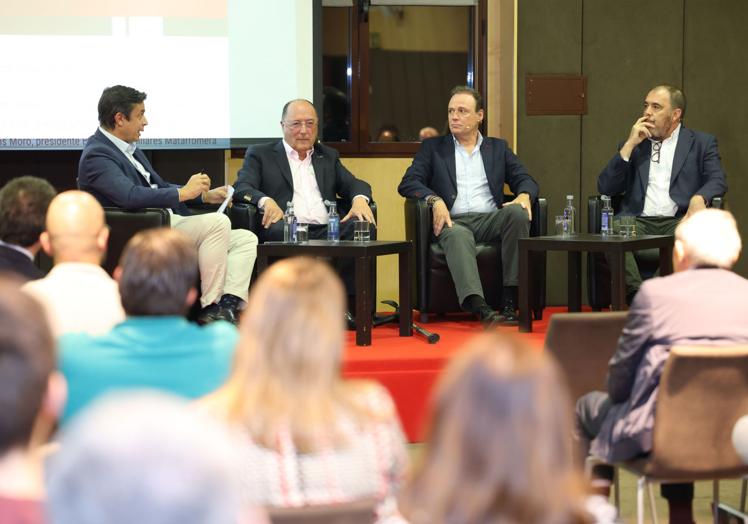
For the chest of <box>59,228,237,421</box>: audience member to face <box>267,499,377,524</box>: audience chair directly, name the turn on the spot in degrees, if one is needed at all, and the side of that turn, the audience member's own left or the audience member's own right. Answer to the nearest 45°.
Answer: approximately 180°

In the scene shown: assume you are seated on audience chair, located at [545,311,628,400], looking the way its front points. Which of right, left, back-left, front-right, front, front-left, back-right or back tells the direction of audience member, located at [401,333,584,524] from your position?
back

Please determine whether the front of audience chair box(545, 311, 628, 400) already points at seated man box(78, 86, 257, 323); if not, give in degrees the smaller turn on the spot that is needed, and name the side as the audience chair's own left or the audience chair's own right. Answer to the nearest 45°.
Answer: approximately 45° to the audience chair's own left

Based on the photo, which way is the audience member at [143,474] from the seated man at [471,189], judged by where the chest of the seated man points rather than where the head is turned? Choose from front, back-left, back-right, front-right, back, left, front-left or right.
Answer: front

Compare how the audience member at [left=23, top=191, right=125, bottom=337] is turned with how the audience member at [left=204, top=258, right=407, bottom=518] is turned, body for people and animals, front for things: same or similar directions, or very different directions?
same or similar directions

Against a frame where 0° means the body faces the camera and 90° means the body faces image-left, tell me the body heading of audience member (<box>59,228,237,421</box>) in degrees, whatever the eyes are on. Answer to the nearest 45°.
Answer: approximately 180°

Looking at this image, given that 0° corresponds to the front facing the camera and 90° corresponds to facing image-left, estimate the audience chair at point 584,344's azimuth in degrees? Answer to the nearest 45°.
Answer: approximately 180°

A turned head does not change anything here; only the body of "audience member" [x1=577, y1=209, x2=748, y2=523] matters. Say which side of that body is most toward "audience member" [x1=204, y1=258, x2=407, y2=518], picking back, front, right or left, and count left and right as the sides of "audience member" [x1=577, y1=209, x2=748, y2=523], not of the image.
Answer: left

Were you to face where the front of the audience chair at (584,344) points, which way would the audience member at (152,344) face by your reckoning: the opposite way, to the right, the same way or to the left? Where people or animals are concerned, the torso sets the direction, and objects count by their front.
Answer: the same way

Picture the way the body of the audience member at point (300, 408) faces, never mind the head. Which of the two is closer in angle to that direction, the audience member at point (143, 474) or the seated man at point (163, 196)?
the seated man

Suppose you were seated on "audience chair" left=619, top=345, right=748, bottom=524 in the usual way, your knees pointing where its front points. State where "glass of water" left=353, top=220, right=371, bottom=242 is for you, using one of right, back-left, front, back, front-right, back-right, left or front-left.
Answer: front

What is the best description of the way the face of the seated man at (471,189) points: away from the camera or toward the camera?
toward the camera

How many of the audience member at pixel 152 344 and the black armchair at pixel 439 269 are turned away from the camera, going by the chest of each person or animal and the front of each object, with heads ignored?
1

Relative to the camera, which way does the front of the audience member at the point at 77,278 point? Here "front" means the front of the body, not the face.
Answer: away from the camera

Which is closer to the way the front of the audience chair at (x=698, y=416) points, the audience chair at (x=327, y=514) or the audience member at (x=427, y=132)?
the audience member

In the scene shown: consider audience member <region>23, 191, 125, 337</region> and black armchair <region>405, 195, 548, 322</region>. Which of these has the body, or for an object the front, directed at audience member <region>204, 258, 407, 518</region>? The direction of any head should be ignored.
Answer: the black armchair

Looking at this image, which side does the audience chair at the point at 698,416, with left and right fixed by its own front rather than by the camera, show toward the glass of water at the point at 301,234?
front

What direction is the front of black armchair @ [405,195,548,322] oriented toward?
toward the camera

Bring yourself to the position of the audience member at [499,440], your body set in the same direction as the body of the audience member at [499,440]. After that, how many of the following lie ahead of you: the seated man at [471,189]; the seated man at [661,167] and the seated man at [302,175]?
3

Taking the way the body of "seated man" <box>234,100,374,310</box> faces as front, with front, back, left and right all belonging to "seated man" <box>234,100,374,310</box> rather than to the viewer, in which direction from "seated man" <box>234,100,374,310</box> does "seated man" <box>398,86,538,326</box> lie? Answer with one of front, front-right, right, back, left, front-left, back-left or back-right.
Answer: left

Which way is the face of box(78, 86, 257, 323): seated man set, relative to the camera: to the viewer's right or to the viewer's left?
to the viewer's right

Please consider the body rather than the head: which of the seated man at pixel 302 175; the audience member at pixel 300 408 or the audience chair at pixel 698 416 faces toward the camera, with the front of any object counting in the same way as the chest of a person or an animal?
the seated man

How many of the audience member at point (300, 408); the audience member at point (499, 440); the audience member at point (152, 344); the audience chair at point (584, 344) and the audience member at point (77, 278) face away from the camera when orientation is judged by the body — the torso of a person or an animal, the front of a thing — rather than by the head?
5
